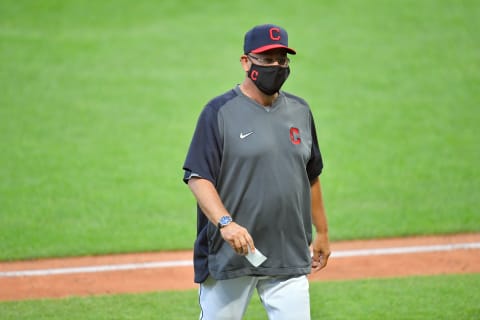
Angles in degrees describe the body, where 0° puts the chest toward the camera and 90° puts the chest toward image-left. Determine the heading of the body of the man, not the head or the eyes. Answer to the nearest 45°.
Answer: approximately 315°
